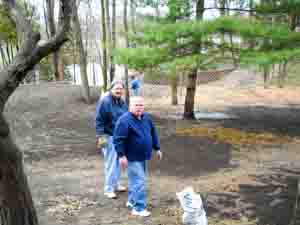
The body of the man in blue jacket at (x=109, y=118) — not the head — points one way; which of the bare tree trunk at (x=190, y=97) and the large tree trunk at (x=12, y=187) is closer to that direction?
the large tree trunk

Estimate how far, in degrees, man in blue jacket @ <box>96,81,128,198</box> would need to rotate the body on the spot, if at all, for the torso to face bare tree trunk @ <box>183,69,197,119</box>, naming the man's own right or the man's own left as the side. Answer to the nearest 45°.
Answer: approximately 135° to the man's own left

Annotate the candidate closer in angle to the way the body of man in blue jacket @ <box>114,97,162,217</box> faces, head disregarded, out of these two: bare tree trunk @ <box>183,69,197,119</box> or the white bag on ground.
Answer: the white bag on ground

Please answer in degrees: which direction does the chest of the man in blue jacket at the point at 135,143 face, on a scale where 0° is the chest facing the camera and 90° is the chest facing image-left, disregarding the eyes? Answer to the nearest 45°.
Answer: approximately 315°

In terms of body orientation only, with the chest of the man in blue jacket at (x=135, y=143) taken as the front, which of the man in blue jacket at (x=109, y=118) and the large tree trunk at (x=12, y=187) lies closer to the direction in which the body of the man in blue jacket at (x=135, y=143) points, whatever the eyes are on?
the large tree trunk

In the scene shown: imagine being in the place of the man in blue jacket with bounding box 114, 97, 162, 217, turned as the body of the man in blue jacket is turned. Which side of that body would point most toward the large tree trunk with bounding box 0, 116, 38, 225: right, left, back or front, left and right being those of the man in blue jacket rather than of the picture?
right

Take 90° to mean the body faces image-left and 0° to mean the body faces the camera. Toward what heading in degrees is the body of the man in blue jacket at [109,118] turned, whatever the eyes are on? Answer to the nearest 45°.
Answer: approximately 315°

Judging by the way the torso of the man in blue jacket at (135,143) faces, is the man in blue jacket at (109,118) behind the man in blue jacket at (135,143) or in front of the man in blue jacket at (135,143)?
behind

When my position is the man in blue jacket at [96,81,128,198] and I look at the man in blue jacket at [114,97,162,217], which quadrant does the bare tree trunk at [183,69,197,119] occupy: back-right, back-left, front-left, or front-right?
back-left

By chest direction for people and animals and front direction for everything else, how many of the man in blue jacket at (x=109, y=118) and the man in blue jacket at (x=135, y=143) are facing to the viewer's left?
0
